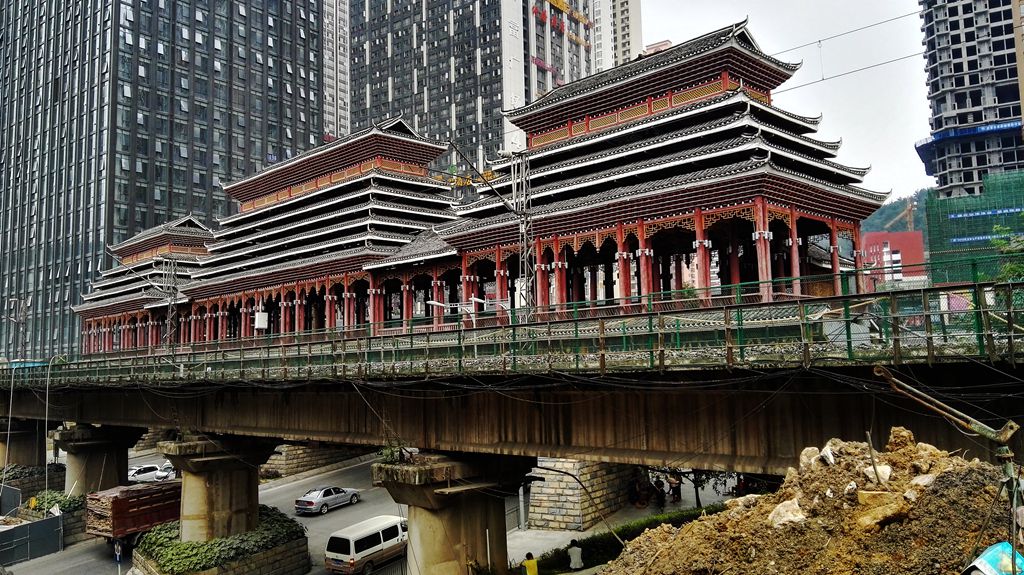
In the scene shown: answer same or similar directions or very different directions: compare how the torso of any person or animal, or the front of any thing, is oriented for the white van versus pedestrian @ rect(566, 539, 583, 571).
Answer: same or similar directions

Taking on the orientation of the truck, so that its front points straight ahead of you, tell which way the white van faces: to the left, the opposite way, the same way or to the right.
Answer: the same way

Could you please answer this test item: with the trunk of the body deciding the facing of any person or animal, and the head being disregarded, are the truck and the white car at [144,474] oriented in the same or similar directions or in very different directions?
very different directions

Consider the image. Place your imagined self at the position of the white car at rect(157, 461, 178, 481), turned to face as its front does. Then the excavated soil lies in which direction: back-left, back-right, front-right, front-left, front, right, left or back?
front-left

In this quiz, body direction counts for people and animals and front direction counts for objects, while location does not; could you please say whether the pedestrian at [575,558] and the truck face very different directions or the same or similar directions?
same or similar directions
